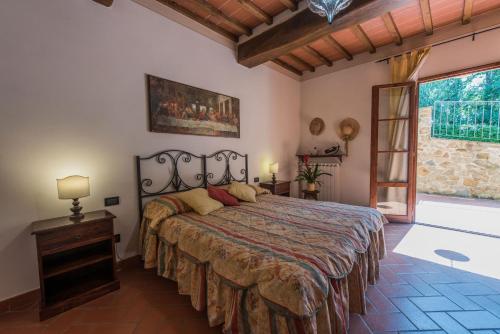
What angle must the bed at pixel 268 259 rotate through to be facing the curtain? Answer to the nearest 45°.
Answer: approximately 90° to its left

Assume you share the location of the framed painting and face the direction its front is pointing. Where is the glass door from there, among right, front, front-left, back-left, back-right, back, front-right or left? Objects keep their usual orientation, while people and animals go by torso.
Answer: front-left

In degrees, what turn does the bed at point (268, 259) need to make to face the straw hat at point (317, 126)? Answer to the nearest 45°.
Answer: approximately 135° to its left

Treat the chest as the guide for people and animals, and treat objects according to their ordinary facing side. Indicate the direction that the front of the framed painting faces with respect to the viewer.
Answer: facing the viewer and to the right of the viewer

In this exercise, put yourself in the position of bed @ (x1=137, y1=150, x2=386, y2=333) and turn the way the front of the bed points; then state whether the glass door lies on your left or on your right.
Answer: on your left

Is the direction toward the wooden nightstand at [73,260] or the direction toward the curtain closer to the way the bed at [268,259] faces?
the curtain

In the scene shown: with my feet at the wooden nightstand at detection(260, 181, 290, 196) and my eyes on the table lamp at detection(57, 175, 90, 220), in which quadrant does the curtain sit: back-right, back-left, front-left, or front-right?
back-left

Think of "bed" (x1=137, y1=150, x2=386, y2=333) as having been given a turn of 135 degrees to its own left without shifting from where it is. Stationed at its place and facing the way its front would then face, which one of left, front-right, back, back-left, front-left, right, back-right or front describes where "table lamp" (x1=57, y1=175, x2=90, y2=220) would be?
left

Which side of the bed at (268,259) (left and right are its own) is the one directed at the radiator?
left

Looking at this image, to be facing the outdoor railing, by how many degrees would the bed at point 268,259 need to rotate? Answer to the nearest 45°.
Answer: approximately 90° to its left

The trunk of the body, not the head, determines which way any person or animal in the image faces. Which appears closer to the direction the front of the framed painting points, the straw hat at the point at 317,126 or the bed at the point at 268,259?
the bed
